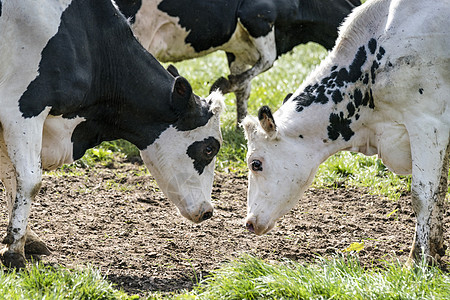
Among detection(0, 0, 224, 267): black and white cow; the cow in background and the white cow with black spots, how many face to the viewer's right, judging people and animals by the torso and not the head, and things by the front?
2

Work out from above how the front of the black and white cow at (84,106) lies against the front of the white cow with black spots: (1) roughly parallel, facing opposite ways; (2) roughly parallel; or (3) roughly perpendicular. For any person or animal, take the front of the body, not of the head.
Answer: roughly parallel, facing opposite ways

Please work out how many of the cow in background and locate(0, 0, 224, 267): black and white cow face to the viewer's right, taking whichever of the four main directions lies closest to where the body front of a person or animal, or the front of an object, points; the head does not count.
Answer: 2

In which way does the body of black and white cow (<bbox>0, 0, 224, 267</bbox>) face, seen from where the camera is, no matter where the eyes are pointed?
to the viewer's right

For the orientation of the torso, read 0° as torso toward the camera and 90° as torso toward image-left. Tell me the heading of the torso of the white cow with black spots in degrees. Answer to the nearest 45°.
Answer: approximately 90°

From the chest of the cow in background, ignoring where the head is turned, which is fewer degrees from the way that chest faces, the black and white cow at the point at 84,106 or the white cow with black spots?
the white cow with black spots

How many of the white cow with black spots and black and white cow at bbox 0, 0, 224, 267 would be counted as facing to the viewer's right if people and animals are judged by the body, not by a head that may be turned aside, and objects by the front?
1

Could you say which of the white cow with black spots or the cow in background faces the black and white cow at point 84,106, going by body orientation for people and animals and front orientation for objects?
the white cow with black spots

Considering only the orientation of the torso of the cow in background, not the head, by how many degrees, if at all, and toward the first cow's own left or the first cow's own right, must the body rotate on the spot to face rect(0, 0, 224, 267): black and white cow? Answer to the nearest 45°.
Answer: approximately 90° to the first cow's own right

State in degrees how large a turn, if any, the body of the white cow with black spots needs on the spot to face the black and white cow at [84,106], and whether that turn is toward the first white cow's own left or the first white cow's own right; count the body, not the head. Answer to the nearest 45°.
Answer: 0° — it already faces it

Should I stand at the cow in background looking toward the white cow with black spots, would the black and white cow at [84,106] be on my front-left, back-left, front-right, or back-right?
front-right

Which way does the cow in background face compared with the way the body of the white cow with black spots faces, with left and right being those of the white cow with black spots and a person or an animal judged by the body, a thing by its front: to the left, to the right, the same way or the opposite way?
the opposite way

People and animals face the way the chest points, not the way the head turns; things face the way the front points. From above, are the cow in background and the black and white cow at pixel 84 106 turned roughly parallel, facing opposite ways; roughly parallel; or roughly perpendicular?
roughly parallel

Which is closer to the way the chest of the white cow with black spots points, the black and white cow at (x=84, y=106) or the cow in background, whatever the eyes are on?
the black and white cow

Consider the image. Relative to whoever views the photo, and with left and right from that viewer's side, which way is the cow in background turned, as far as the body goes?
facing to the right of the viewer
